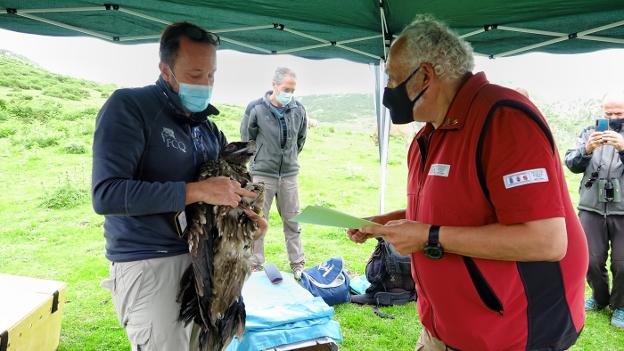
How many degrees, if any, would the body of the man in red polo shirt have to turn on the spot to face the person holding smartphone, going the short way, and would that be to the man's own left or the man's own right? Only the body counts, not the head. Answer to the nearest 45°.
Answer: approximately 90° to the man's own right

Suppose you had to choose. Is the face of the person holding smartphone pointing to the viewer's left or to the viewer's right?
to the viewer's left

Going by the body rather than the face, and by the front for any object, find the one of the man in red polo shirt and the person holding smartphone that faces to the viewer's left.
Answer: the man in red polo shirt

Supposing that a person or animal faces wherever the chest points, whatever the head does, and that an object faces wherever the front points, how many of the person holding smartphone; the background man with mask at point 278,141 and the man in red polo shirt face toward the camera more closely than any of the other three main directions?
2

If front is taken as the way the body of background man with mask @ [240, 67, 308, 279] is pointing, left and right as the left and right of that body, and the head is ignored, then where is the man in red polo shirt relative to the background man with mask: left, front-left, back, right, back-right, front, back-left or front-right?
front

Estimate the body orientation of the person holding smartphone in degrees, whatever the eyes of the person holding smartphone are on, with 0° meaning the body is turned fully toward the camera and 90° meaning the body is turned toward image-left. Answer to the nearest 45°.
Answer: approximately 0°

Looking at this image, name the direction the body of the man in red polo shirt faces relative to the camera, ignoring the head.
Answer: to the viewer's left

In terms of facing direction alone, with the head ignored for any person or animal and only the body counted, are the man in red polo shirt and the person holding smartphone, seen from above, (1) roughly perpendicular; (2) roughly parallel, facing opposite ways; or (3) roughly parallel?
roughly perpendicular

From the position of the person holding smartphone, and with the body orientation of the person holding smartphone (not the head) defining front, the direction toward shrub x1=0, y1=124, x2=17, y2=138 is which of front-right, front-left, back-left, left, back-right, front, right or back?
right

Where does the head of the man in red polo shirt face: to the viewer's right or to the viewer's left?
to the viewer's left

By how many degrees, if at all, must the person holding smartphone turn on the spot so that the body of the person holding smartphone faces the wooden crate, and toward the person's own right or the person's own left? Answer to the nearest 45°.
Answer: approximately 45° to the person's own right

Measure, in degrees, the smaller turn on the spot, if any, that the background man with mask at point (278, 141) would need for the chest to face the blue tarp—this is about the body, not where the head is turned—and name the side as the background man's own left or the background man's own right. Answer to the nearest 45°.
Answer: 0° — they already face it

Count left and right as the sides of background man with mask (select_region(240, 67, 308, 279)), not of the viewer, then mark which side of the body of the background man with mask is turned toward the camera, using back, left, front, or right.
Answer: front

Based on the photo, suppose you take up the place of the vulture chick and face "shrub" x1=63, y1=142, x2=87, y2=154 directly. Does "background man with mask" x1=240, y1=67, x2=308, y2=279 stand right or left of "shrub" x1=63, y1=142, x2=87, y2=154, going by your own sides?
right
